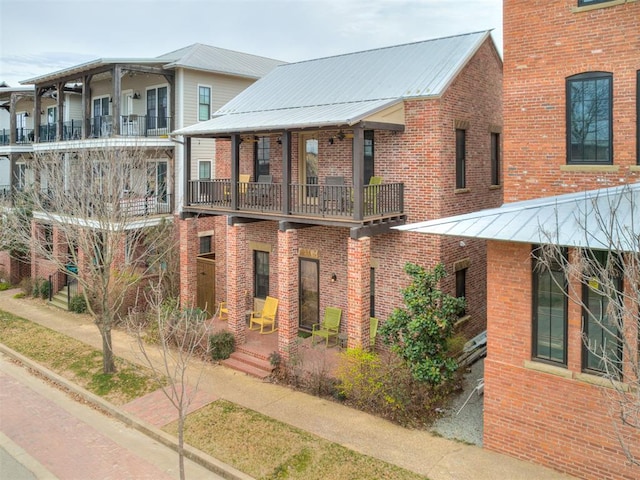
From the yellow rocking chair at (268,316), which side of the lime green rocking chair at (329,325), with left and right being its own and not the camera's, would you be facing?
right

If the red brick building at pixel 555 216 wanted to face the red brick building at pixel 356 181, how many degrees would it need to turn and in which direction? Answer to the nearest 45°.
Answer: approximately 90° to its right

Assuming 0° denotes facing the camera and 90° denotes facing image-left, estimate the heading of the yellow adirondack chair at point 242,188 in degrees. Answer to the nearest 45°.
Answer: approximately 45°

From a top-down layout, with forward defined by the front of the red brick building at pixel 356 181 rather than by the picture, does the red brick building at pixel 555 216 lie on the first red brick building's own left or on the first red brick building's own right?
on the first red brick building's own left
